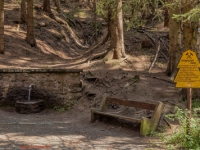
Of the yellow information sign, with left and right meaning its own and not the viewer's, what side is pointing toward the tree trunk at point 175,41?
back

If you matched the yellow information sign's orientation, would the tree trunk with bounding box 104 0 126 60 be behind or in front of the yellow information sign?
behind

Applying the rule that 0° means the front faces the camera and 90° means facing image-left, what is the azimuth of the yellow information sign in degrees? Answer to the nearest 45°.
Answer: approximately 0°

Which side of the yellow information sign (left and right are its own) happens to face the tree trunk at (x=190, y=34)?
back

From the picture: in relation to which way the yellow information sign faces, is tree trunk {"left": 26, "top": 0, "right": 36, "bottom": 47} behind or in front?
behind

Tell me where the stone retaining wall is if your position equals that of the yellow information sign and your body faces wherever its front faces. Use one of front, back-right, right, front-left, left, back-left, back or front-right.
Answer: back-right
